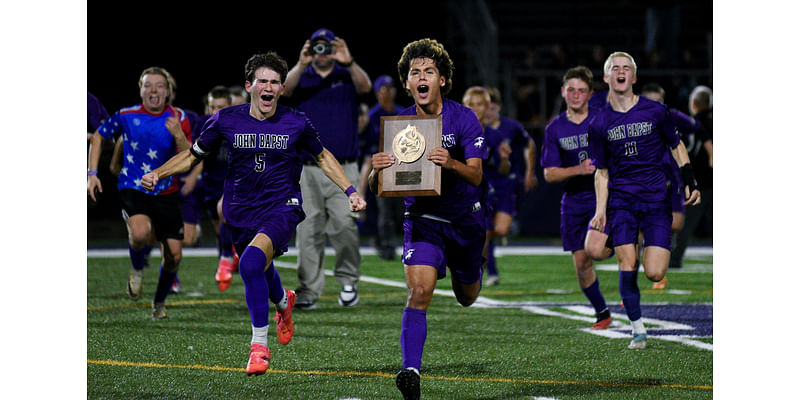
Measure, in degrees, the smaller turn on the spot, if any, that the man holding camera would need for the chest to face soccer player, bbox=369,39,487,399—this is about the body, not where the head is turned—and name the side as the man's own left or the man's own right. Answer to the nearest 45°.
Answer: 0° — they already face them

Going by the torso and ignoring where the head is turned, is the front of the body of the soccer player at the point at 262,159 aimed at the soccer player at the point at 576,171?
no

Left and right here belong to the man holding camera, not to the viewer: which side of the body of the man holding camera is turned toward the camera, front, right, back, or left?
front

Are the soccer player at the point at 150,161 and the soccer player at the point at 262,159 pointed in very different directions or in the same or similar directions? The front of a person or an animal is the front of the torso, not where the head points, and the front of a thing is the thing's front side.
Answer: same or similar directions

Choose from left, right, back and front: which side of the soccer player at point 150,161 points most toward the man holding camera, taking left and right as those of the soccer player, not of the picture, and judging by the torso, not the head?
left

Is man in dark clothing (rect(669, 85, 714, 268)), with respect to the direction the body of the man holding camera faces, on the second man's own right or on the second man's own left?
on the second man's own left

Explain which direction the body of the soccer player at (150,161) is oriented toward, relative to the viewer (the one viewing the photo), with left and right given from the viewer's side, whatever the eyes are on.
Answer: facing the viewer

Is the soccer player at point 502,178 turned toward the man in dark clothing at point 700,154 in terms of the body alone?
no

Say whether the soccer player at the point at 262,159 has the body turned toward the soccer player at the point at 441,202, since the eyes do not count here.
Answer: no

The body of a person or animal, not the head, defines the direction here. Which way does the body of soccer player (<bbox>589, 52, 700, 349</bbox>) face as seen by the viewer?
toward the camera

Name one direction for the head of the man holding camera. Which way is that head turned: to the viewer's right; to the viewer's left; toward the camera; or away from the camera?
toward the camera
